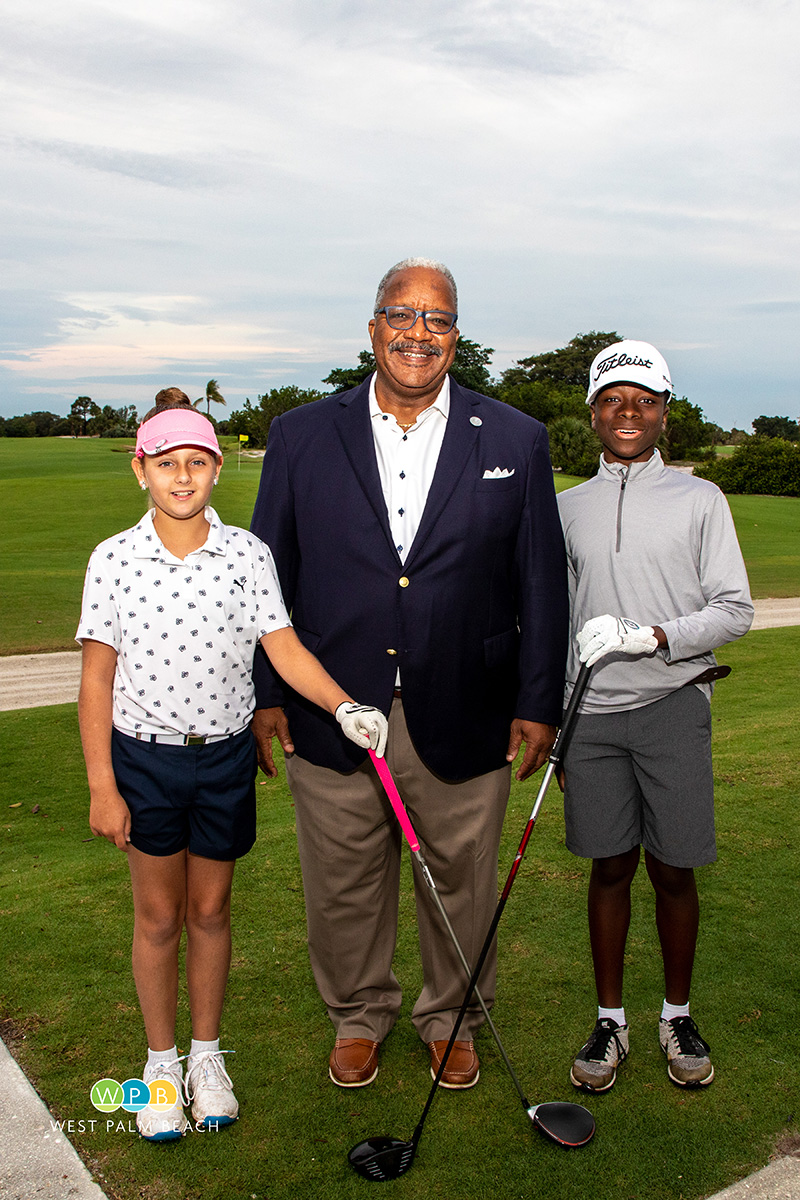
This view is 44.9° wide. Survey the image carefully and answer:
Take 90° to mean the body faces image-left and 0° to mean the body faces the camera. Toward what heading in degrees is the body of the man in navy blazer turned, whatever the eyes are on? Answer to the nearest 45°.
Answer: approximately 0°

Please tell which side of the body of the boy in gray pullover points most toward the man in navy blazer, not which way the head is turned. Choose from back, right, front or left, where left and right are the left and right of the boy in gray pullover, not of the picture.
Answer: right

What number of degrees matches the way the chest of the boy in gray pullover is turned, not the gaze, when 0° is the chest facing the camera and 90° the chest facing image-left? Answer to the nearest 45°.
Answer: approximately 0°

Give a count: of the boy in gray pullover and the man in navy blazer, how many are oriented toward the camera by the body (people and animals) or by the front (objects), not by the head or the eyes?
2

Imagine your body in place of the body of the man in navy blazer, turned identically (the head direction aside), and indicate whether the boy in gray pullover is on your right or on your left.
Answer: on your left
